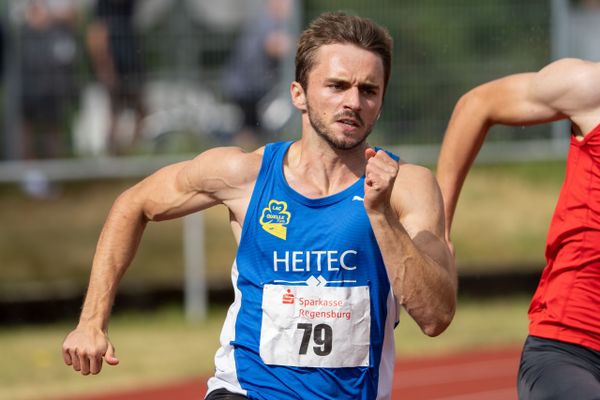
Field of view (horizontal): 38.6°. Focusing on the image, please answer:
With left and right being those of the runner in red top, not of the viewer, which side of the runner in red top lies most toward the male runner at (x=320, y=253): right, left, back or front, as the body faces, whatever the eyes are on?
right

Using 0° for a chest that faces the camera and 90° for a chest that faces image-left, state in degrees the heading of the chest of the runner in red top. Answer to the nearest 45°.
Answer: approximately 315°

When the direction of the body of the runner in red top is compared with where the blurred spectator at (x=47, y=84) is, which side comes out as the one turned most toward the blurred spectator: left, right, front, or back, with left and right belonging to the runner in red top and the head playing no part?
back

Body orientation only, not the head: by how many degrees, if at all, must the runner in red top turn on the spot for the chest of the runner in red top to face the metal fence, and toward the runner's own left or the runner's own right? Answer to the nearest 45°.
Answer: approximately 180°

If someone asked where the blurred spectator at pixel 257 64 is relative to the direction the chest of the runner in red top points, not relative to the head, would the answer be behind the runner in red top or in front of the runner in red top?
behind

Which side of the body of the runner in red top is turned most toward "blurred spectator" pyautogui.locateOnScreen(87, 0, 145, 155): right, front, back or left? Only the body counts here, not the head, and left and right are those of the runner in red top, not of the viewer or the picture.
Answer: back
